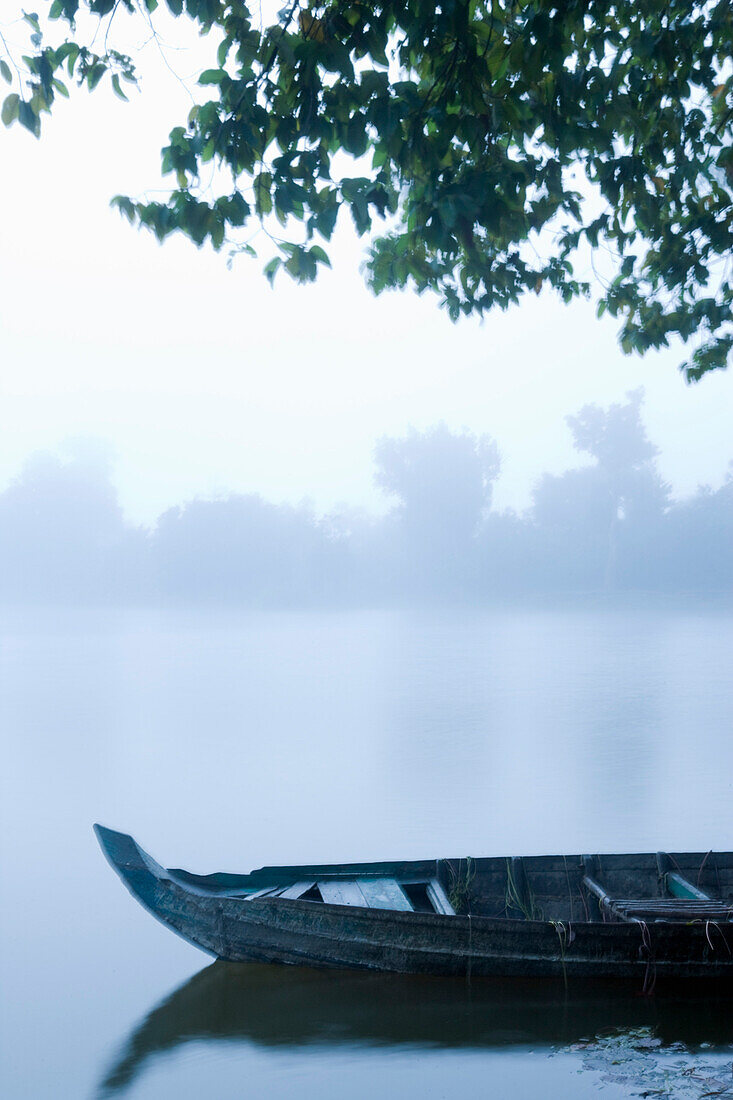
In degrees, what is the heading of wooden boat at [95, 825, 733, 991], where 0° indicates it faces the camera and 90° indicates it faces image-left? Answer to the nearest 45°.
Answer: approximately 90°
